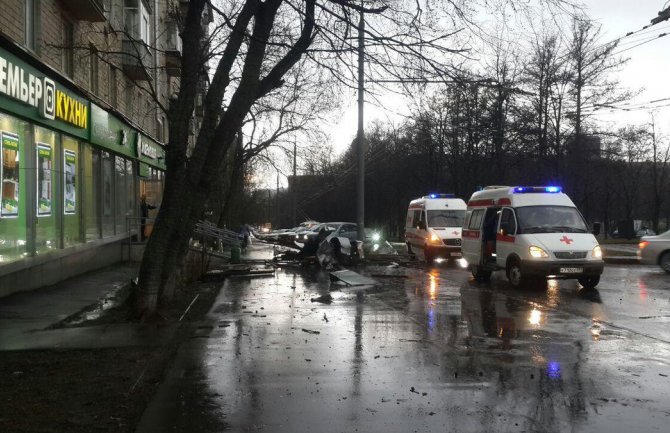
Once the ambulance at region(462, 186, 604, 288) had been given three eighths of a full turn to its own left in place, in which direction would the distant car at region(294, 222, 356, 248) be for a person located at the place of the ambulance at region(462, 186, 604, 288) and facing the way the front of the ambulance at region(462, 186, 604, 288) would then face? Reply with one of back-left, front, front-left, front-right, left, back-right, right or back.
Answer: front-left

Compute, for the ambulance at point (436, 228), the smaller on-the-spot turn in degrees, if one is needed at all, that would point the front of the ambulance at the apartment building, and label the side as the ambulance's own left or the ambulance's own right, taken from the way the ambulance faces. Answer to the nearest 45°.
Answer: approximately 90° to the ambulance's own right

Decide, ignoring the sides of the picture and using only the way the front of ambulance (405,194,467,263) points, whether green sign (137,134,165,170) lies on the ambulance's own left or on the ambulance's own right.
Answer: on the ambulance's own right

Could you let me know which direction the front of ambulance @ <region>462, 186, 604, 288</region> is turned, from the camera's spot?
facing the viewer and to the right of the viewer

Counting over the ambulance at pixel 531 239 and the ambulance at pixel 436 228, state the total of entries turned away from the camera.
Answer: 0

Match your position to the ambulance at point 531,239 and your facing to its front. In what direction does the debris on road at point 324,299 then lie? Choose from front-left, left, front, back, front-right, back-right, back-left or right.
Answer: right

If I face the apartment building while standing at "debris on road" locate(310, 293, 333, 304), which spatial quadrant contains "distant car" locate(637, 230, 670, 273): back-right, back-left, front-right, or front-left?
back-right

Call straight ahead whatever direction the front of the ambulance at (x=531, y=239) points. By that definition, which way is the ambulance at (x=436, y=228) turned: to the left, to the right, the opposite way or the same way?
the same way

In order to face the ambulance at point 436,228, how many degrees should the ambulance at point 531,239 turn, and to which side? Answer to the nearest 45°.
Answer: approximately 180°

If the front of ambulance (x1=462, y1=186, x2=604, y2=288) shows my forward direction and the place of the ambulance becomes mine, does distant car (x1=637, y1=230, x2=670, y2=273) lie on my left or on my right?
on my left

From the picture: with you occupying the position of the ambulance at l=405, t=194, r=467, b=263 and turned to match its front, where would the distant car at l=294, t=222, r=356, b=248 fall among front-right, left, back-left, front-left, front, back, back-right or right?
back

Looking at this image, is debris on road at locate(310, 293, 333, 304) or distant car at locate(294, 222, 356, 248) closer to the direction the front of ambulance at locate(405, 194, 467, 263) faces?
the debris on road

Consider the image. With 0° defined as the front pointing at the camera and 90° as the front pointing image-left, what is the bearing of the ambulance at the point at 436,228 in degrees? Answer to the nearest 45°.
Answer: approximately 315°
